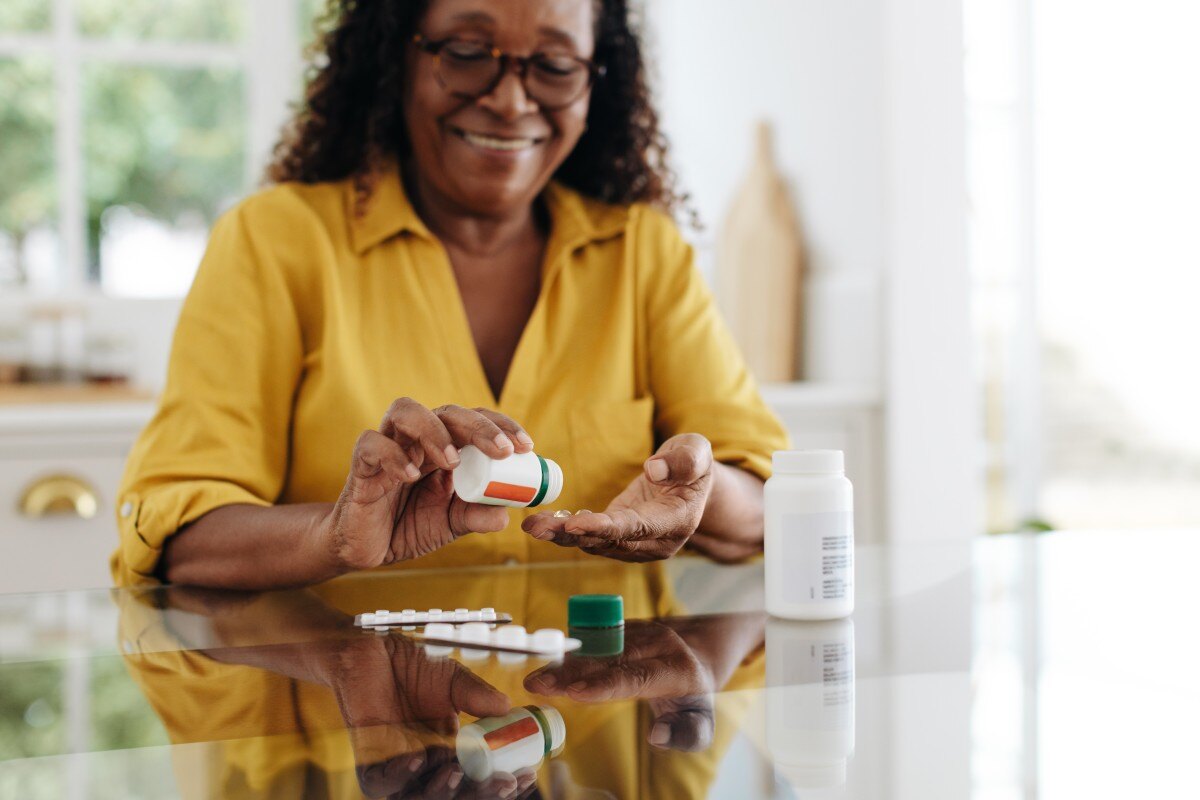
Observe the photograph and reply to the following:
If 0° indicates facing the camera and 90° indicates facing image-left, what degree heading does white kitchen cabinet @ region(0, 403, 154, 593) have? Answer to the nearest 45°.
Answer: approximately 0°

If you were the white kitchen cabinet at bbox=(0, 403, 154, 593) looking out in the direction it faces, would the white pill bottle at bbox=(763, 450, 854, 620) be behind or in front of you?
in front

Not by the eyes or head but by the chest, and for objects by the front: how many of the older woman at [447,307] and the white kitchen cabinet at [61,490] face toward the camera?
2

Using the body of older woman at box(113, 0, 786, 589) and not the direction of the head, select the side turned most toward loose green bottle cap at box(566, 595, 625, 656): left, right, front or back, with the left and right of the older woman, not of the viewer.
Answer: front

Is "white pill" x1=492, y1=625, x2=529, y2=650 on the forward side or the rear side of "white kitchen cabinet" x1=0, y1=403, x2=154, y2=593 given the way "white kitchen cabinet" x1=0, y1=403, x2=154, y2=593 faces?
on the forward side

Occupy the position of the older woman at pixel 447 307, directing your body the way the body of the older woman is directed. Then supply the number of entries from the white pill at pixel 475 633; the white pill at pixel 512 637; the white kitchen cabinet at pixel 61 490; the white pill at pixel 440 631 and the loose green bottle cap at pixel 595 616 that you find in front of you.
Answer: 4

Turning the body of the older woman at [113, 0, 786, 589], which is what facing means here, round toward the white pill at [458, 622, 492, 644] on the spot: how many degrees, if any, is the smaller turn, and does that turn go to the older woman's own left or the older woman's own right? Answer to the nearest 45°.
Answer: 0° — they already face it

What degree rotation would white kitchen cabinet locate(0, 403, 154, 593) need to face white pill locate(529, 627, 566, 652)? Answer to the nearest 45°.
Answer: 0° — it already faces it

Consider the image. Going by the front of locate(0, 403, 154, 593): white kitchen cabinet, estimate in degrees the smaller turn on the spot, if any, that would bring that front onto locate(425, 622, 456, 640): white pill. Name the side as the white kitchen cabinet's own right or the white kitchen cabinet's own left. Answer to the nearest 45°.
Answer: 0° — it already faces it
